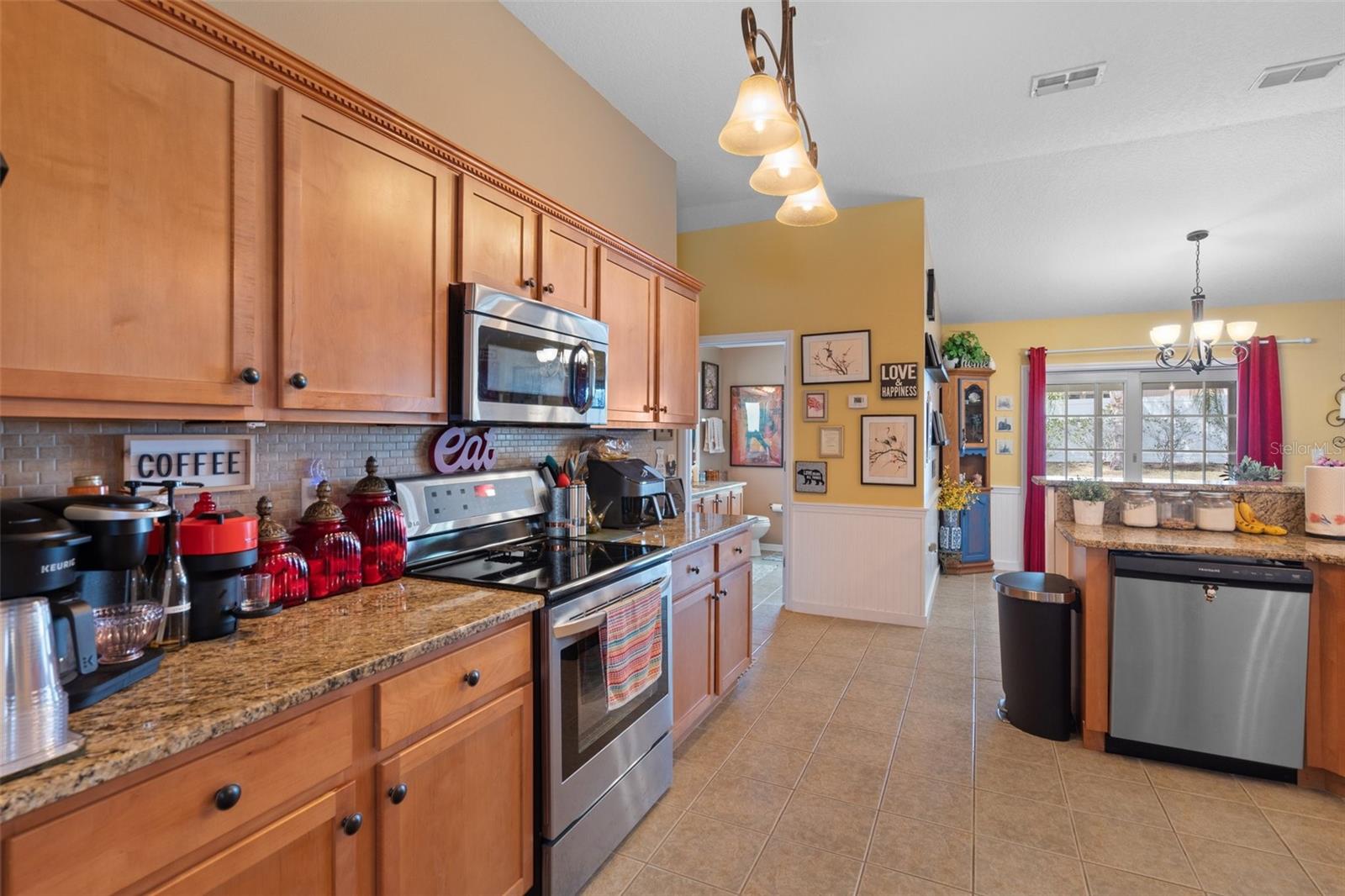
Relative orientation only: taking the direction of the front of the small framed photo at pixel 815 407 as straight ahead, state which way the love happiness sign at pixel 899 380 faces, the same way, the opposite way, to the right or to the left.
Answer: the same way

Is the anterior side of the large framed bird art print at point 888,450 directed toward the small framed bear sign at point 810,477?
no

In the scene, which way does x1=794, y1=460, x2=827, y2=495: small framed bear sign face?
toward the camera

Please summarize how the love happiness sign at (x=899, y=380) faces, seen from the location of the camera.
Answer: facing the viewer

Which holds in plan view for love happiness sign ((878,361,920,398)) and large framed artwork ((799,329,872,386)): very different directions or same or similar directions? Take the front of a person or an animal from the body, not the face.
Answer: same or similar directions

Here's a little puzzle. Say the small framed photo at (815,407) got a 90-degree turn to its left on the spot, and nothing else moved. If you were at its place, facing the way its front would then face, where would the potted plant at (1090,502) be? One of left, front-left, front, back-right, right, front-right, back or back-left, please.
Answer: front-right

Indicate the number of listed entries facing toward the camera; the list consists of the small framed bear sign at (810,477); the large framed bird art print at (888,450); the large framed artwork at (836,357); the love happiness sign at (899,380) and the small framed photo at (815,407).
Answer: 5

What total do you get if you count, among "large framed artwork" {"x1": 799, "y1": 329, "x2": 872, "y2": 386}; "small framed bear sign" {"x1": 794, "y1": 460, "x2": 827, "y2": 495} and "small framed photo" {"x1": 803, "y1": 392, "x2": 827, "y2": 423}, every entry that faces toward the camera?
3

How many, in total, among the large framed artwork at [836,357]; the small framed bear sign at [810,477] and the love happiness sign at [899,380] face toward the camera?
3

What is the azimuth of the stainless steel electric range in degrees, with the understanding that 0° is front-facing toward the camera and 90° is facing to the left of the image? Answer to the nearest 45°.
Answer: approximately 315°

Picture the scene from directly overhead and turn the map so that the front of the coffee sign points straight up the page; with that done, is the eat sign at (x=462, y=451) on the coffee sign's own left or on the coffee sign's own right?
on the coffee sign's own left

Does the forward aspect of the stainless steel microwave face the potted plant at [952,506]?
no

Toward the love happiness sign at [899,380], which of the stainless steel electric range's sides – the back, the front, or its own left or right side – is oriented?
left

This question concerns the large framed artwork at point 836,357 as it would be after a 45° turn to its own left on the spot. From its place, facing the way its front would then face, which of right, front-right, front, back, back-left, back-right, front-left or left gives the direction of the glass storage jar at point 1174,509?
front

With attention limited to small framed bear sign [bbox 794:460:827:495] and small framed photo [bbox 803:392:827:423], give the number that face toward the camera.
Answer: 2

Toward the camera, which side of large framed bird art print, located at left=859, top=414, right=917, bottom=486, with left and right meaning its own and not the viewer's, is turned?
front

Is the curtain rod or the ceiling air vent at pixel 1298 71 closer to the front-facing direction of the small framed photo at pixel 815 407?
the ceiling air vent

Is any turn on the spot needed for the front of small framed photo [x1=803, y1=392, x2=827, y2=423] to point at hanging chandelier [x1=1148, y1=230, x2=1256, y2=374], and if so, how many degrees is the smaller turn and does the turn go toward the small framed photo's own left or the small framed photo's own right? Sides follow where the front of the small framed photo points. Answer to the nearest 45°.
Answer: approximately 90° to the small framed photo's own left
